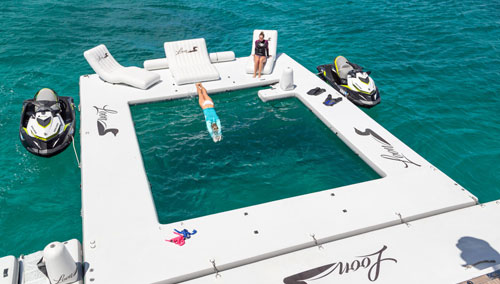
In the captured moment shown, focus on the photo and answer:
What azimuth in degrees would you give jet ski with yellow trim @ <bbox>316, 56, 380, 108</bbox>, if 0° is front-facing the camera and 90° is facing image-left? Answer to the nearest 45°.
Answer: approximately 315°

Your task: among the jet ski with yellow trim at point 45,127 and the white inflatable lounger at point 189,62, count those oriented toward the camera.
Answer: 2

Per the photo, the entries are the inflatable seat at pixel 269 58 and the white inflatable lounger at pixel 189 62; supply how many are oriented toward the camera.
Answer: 2

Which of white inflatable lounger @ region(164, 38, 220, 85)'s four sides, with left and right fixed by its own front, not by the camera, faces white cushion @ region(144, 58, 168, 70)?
right

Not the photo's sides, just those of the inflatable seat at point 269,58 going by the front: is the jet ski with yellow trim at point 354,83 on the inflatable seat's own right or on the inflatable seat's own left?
on the inflatable seat's own left

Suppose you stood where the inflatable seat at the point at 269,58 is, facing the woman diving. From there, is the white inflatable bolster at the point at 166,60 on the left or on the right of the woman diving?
right

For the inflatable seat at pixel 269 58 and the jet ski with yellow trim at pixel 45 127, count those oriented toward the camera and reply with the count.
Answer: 2

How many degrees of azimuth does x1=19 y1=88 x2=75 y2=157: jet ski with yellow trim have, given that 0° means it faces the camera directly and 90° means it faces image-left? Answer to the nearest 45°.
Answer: approximately 0°

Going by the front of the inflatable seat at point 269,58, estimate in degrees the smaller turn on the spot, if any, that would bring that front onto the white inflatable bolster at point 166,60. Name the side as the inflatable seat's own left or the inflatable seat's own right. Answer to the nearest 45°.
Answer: approximately 90° to the inflatable seat's own right
